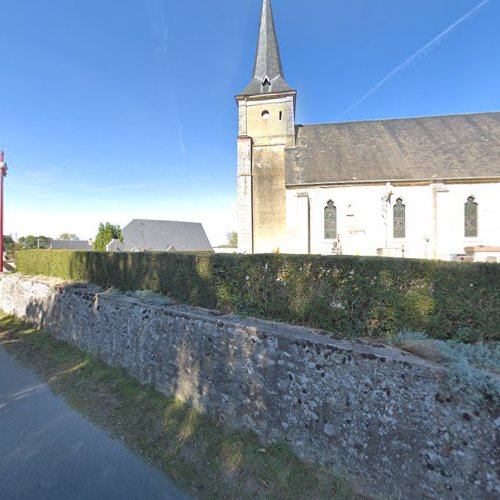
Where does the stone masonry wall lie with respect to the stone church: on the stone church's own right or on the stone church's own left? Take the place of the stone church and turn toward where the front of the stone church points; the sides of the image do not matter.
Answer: on the stone church's own left

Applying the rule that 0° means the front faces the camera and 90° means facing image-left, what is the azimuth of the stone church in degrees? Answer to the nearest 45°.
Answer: approximately 90°

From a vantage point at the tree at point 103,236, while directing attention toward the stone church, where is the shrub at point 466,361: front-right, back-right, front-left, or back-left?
front-right

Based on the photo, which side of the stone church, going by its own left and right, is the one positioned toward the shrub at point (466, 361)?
left

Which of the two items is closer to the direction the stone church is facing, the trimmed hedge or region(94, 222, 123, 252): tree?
the tree

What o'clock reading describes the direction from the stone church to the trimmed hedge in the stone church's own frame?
The trimmed hedge is roughly at 9 o'clock from the stone church.

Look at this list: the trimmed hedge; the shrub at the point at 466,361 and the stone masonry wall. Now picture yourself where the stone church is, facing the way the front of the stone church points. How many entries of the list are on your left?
3

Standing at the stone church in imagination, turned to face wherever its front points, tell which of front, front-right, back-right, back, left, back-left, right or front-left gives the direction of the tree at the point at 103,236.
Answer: front
